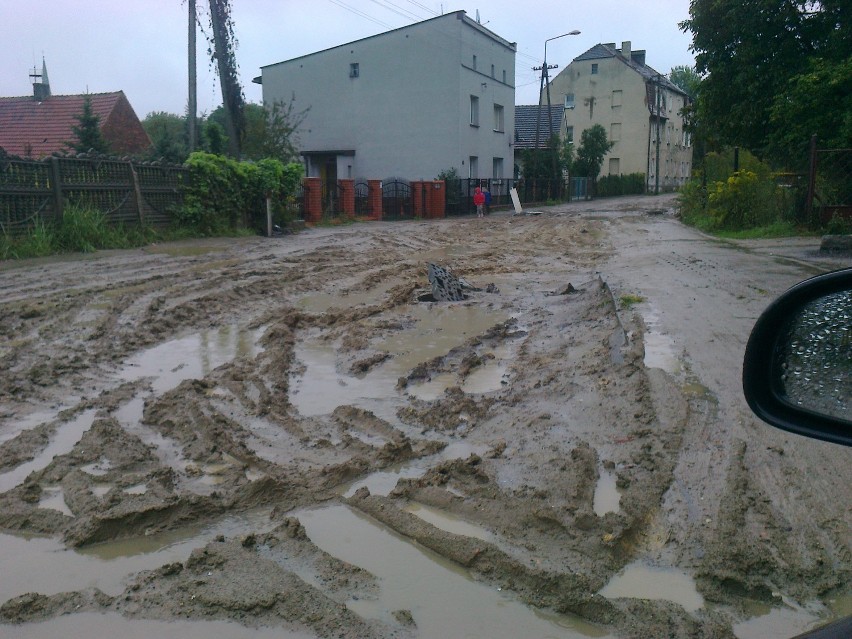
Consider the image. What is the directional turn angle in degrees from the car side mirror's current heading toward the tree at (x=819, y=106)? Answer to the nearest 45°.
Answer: approximately 180°

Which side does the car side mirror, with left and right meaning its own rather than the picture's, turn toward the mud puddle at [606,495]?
back

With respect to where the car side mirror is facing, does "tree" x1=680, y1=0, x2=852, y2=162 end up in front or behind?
behind

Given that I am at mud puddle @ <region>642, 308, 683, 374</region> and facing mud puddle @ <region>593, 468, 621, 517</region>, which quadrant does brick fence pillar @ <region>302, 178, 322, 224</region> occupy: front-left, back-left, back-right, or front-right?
back-right

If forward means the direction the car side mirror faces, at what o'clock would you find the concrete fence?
The concrete fence is roughly at 4 o'clock from the car side mirror.

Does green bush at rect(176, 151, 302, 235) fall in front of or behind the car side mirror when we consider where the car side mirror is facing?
behind

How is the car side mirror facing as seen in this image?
toward the camera

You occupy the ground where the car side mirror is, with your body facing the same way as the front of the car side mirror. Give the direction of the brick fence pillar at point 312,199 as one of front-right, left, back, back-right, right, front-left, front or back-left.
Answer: back-right

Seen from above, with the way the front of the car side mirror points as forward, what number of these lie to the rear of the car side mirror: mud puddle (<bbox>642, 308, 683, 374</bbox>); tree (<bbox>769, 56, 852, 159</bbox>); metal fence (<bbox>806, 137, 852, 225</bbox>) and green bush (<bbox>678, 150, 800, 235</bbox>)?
4

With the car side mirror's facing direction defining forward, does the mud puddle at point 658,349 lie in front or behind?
behind

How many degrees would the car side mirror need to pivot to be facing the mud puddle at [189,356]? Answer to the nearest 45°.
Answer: approximately 135° to its right

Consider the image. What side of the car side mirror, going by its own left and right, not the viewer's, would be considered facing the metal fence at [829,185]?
back

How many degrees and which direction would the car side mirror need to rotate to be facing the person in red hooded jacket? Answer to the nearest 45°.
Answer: approximately 135° to its right

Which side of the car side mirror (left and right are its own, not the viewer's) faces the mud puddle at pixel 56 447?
right

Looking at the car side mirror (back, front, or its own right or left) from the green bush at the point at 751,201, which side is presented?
back

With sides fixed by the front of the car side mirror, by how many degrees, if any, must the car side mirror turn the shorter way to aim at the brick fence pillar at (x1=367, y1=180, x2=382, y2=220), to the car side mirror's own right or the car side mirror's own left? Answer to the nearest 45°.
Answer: approximately 135° to the car side mirror's own right
